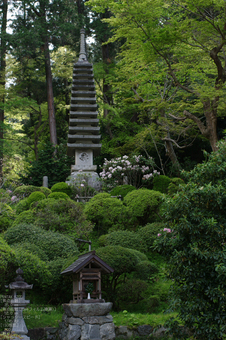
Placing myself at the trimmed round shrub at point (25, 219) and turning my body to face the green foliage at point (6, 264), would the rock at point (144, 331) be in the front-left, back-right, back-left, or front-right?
front-left

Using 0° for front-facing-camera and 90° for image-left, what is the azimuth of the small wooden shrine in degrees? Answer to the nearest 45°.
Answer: approximately 315°

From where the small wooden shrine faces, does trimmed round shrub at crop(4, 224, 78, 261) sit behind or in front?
behind

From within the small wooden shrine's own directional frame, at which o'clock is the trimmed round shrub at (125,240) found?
The trimmed round shrub is roughly at 8 o'clock from the small wooden shrine.

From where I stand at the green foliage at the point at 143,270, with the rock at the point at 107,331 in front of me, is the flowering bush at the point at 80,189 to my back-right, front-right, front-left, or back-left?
back-right

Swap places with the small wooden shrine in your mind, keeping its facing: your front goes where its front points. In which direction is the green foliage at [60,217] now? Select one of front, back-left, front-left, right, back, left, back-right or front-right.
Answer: back-left
